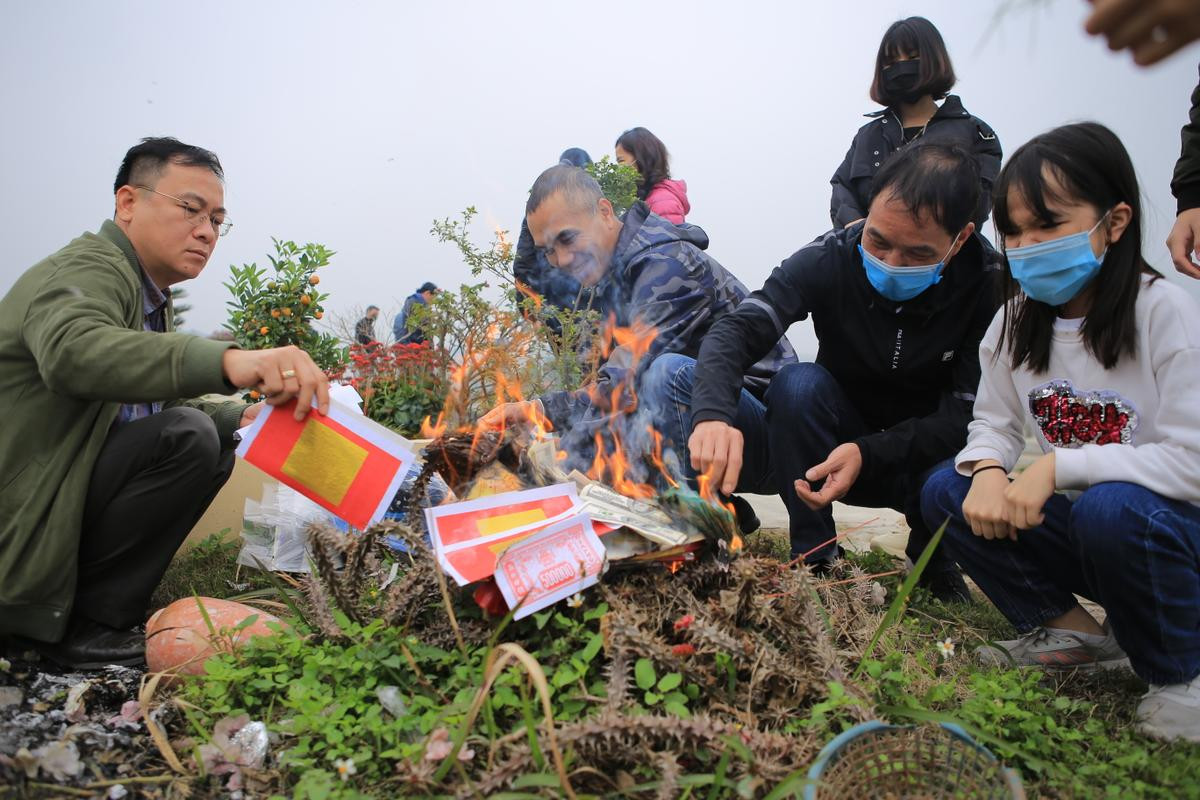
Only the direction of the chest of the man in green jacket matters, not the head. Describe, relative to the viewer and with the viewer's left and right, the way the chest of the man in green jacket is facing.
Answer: facing to the right of the viewer

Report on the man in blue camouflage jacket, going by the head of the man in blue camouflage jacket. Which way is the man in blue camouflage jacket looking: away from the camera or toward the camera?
toward the camera

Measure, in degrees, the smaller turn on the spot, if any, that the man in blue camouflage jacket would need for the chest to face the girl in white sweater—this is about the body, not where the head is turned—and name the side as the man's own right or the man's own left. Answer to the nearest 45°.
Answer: approximately 90° to the man's own left

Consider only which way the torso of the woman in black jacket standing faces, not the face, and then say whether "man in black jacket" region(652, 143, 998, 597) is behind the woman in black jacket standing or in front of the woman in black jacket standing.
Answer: in front

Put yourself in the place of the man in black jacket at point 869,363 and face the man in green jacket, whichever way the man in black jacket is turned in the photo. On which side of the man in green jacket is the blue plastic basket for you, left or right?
left

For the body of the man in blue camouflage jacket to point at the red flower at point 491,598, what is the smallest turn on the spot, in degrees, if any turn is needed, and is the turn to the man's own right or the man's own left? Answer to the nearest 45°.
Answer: approximately 45° to the man's own left

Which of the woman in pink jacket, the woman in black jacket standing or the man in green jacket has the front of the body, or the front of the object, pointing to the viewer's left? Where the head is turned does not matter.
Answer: the woman in pink jacket

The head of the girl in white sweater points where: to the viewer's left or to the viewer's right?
to the viewer's left

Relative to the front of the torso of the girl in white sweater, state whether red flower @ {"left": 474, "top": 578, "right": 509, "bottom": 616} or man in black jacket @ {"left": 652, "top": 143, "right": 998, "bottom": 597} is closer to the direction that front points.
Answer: the red flower

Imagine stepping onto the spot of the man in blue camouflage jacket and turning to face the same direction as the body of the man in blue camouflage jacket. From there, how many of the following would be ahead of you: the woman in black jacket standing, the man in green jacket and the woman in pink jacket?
1

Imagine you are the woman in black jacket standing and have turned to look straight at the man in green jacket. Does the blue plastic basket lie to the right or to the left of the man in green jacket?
left

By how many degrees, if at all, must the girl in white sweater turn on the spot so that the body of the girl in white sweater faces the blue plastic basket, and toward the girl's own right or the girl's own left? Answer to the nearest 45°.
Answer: approximately 45° to the girl's own left

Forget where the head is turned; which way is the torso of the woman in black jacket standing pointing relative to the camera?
toward the camera

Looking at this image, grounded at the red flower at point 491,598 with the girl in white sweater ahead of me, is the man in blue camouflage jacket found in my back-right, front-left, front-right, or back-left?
front-left
